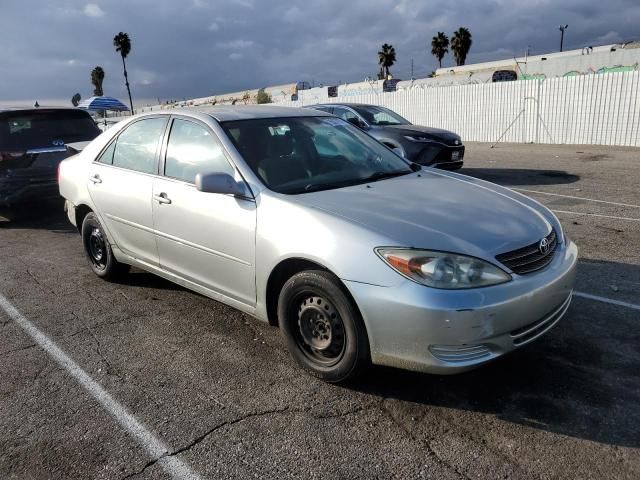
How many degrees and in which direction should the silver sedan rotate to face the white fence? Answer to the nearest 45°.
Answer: approximately 90° to its left

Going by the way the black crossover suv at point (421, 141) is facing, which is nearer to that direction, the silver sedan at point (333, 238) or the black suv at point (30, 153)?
the silver sedan

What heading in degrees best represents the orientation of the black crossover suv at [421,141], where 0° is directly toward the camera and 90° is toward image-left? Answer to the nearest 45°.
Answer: approximately 315°

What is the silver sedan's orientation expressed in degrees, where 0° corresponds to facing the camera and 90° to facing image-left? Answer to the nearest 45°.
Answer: approximately 315°

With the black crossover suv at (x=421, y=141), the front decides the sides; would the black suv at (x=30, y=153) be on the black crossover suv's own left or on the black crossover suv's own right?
on the black crossover suv's own right

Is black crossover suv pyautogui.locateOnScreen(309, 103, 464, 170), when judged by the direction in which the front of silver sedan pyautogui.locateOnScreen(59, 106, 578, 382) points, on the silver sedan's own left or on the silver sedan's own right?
on the silver sedan's own left

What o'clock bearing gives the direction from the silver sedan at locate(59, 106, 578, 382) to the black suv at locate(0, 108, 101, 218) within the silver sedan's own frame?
The black suv is roughly at 6 o'clock from the silver sedan.

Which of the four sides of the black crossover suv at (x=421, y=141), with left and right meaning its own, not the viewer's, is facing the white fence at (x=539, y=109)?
left
